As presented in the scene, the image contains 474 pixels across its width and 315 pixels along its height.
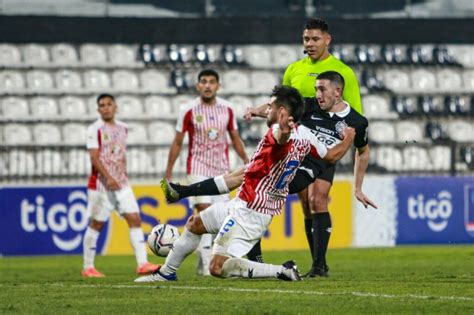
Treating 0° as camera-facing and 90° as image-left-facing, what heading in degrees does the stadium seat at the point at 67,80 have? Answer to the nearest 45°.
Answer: approximately 0°

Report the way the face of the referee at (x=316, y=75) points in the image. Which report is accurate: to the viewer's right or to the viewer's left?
to the viewer's left

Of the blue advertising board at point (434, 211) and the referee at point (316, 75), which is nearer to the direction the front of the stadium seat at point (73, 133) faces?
the referee

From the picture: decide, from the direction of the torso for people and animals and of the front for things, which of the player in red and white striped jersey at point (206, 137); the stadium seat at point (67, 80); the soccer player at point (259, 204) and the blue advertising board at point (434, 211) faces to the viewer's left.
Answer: the soccer player

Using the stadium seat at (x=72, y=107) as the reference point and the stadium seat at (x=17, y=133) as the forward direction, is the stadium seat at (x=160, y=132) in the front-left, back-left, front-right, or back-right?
back-left

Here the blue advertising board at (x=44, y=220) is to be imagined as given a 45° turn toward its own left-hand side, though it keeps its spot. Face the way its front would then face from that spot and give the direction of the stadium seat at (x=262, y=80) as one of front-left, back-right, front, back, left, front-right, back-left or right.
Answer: left

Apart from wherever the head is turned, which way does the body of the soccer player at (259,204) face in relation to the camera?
to the viewer's left

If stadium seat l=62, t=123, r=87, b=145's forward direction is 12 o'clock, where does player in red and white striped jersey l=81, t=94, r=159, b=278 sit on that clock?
The player in red and white striped jersey is roughly at 12 o'clock from the stadium seat.

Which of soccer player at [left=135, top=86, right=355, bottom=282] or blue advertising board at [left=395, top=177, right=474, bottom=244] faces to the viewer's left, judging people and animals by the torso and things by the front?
the soccer player

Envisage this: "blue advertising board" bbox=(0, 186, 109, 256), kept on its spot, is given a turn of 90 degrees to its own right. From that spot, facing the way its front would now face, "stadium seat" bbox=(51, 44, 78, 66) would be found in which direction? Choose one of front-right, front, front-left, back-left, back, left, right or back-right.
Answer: right
